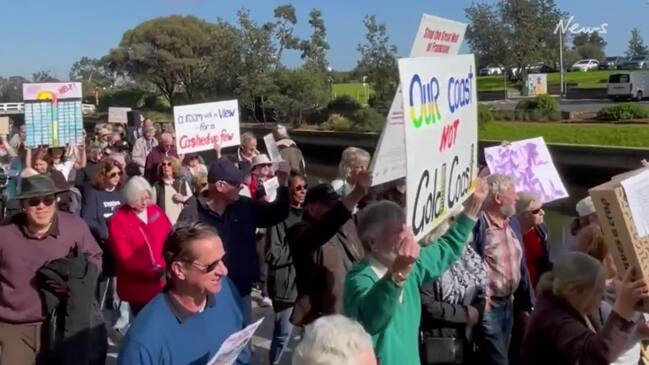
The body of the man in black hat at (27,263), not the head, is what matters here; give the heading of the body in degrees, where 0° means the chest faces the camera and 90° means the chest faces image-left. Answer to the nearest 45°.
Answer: approximately 0°

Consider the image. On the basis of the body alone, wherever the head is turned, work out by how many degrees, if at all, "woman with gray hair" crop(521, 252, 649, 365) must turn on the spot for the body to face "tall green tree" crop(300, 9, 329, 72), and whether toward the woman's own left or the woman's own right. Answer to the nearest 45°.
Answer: approximately 90° to the woman's own left

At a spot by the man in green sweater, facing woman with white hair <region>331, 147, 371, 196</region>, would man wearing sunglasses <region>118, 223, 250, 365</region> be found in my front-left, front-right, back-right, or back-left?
back-left

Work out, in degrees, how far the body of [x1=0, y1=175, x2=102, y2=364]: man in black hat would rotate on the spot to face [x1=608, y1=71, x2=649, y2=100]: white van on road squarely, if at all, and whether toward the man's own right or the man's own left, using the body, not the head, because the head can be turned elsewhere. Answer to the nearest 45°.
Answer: approximately 135° to the man's own left

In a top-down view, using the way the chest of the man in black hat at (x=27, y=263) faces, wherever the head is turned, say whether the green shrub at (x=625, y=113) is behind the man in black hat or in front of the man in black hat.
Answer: behind

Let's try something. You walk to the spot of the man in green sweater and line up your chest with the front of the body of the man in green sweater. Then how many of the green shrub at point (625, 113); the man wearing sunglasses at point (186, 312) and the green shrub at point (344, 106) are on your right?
1
